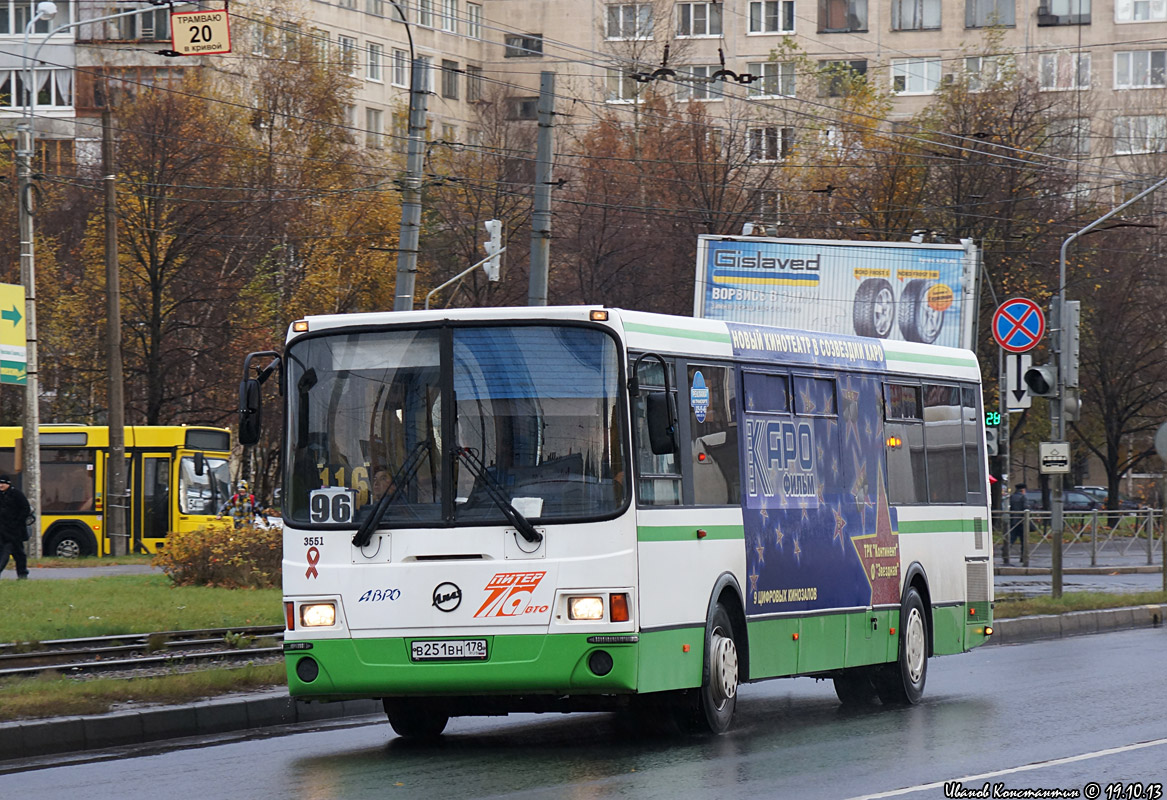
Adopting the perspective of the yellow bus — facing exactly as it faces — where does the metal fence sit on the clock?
The metal fence is roughly at 11 o'clock from the yellow bus.

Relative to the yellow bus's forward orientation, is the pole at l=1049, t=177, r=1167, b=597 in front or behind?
in front

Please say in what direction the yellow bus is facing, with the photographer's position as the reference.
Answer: facing the viewer and to the right of the viewer

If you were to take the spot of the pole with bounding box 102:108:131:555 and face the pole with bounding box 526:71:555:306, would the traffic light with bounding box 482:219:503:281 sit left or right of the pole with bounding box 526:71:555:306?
left

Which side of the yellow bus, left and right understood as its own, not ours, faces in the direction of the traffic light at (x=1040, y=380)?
front

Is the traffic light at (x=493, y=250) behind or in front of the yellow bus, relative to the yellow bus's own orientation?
in front

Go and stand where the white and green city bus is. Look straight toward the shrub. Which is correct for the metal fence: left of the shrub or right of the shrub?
right

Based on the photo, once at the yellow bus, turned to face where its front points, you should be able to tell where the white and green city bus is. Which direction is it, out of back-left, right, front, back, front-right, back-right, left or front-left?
front-right
